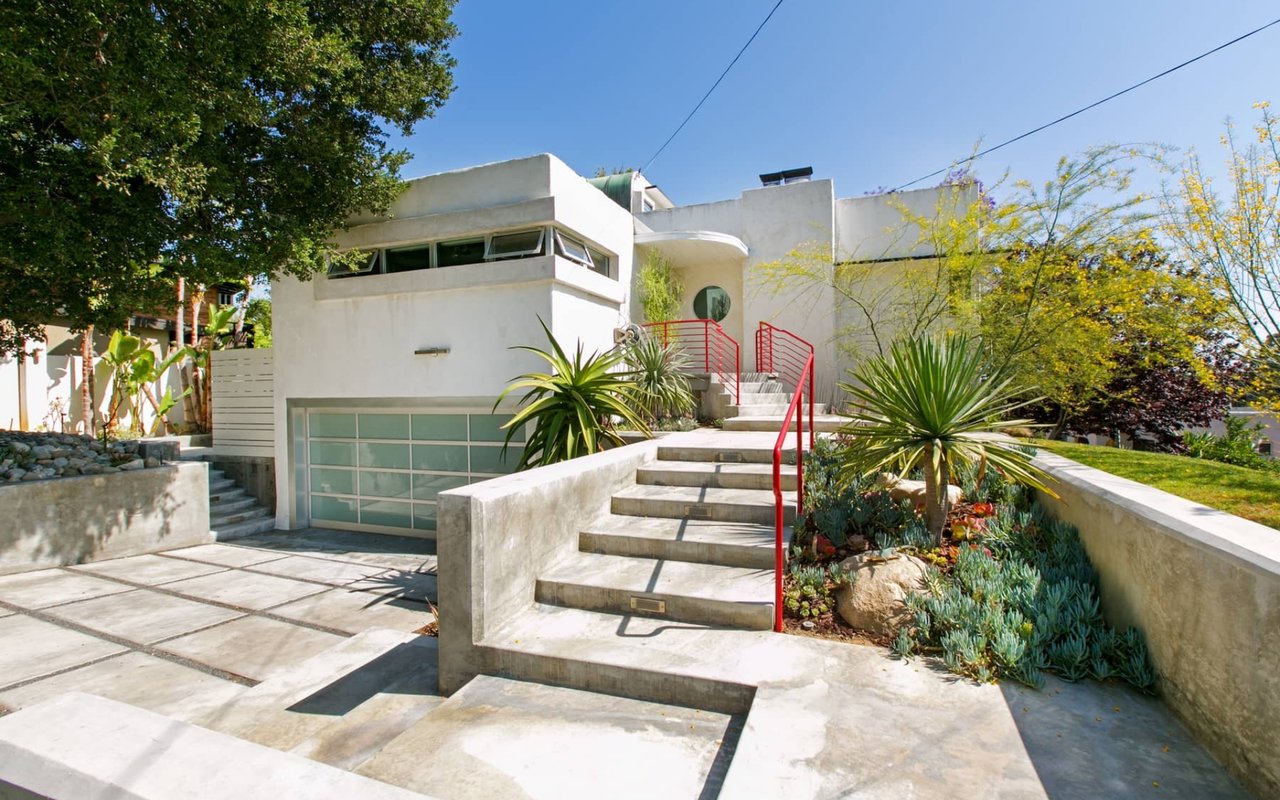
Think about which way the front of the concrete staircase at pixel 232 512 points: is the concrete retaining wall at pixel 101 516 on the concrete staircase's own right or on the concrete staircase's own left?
on the concrete staircase's own right

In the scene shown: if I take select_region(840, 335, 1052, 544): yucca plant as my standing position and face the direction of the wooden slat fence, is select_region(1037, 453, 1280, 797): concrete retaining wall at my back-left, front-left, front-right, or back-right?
back-left

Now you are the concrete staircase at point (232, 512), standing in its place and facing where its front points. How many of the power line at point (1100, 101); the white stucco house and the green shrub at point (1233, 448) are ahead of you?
3

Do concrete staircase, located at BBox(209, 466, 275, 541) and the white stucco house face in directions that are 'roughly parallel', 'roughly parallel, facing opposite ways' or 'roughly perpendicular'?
roughly perpendicular

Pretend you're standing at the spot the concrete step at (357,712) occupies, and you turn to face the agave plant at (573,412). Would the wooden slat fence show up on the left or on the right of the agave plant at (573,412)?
left

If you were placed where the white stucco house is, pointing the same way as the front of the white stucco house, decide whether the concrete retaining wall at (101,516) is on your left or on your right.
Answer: on your right

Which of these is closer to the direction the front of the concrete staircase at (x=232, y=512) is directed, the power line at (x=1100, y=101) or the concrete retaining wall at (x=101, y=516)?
the power line

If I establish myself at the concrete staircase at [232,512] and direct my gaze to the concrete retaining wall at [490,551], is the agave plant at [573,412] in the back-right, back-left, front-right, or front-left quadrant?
front-left

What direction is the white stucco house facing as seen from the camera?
toward the camera

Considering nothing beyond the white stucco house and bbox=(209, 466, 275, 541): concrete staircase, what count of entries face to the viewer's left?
0

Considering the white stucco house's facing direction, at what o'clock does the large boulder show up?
The large boulder is roughly at 11 o'clock from the white stucco house.

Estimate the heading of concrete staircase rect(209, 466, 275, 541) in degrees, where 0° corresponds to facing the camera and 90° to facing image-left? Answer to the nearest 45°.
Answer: approximately 315°

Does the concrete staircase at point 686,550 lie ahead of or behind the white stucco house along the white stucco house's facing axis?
ahead

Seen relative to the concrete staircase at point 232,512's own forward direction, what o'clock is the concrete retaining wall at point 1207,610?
The concrete retaining wall is roughly at 1 o'clock from the concrete staircase.

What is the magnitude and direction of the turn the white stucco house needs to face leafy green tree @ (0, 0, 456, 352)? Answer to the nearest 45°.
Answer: approximately 45° to its right
